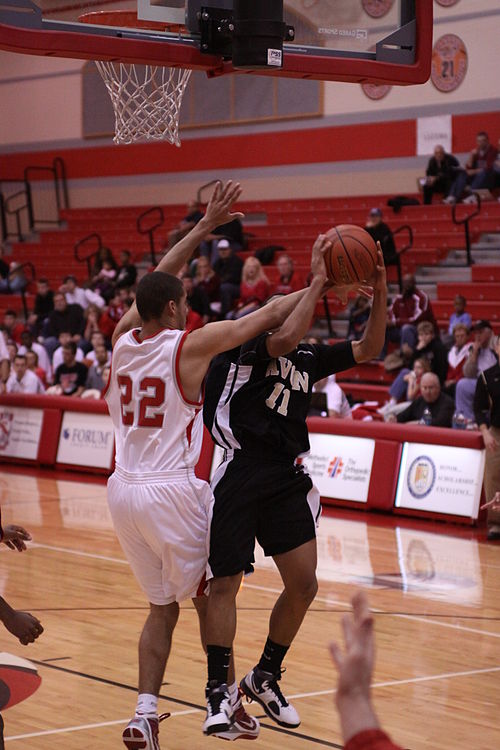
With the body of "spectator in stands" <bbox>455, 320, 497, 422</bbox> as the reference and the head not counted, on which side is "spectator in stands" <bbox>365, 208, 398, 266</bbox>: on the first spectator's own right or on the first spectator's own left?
on the first spectator's own right

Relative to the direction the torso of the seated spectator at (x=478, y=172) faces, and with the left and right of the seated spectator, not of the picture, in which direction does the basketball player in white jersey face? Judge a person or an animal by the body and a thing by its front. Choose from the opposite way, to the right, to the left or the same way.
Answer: the opposite way

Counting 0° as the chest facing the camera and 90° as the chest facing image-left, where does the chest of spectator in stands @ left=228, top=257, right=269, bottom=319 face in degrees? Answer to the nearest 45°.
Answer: approximately 45°

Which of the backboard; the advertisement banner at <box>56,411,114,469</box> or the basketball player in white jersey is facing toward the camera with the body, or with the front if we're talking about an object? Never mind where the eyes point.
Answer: the advertisement banner

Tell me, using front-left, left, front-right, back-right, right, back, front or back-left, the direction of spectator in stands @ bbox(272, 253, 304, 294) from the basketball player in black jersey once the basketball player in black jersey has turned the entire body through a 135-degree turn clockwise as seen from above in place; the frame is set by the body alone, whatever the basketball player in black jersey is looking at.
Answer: right

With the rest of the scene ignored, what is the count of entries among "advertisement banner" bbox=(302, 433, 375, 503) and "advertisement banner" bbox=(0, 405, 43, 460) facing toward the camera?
2

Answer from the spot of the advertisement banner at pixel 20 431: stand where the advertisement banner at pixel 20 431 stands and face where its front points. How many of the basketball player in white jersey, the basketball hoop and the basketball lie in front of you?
3

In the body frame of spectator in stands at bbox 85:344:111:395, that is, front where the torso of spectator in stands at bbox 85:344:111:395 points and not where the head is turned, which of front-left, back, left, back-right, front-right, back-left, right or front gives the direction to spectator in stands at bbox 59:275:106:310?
back-left
